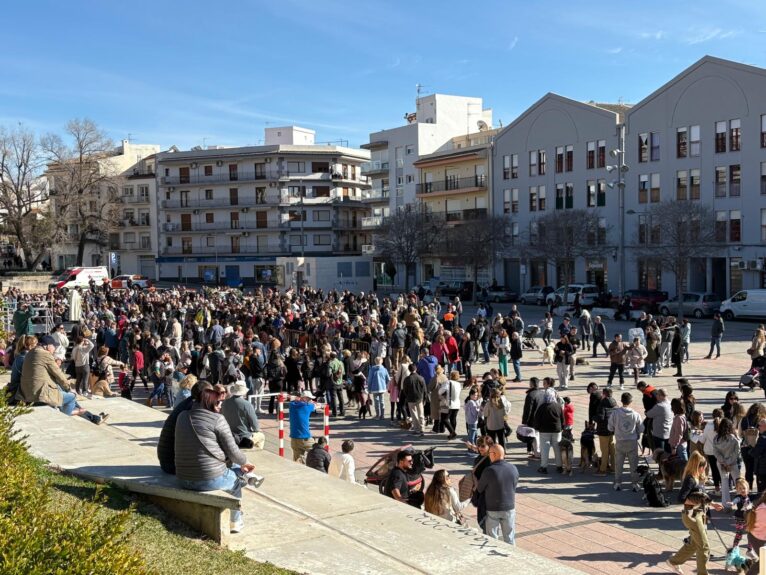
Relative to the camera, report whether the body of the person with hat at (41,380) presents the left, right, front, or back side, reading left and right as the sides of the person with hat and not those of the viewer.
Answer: right

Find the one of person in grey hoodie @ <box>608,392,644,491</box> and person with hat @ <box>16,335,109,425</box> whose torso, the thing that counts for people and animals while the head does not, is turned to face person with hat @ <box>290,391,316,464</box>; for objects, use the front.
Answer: person with hat @ <box>16,335,109,425</box>

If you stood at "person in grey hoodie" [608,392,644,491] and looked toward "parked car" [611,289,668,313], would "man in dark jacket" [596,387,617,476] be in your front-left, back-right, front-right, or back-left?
front-left

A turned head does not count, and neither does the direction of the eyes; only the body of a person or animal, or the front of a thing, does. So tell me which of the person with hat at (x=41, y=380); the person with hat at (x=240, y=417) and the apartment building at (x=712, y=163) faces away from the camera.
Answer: the person with hat at (x=240, y=417)

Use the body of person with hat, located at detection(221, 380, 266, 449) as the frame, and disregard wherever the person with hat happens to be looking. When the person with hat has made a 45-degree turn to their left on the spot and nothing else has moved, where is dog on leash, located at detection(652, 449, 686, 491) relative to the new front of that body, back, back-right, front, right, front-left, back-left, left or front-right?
back-right

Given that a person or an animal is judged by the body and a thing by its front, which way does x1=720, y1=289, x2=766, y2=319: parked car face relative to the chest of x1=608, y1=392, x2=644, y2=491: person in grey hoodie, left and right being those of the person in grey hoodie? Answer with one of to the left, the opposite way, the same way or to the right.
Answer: to the left

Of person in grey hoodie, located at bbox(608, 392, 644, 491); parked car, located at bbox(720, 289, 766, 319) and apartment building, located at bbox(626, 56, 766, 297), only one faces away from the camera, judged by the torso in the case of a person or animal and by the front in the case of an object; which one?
the person in grey hoodie

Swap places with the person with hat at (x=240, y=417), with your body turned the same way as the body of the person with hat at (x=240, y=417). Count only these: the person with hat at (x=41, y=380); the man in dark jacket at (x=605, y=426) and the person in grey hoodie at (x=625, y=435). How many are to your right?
2

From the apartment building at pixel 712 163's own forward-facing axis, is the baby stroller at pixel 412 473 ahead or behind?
ahead

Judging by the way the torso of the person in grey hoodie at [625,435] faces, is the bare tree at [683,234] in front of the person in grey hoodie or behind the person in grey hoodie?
in front

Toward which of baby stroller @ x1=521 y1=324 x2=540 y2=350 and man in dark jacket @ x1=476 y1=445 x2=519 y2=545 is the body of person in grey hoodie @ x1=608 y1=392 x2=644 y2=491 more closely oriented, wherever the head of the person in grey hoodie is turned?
the baby stroller

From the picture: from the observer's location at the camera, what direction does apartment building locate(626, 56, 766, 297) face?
facing the viewer and to the left of the viewer

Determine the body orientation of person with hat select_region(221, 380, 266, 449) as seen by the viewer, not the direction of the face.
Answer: away from the camera

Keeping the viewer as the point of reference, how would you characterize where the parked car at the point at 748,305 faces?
facing to the left of the viewer

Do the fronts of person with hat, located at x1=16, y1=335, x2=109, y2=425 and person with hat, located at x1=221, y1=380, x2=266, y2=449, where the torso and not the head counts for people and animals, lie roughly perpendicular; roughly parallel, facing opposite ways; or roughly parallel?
roughly perpendicular

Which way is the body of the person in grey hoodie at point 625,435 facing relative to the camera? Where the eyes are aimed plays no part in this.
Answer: away from the camera
